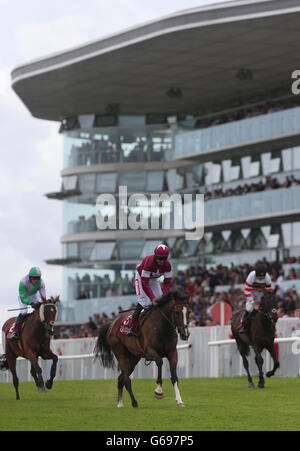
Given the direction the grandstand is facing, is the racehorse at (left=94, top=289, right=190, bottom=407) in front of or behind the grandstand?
in front

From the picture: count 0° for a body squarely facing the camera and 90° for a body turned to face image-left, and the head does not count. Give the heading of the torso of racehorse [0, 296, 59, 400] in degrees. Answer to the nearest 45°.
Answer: approximately 315°

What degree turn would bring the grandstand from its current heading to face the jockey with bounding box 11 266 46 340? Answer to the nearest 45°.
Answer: approximately 45° to its left

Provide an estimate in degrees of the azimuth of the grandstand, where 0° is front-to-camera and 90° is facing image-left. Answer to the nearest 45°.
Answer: approximately 45°

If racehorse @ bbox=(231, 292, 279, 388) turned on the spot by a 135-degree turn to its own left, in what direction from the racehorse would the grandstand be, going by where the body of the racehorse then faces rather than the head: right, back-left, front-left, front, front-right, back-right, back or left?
front

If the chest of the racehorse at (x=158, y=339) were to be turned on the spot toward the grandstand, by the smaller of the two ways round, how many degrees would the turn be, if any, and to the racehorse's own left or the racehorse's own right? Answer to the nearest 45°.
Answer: approximately 135° to the racehorse's own left

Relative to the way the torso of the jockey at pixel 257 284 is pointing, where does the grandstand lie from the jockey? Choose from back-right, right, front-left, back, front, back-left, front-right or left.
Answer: back-left

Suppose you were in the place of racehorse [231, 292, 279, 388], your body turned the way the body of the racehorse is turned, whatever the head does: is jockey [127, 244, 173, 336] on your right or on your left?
on your right

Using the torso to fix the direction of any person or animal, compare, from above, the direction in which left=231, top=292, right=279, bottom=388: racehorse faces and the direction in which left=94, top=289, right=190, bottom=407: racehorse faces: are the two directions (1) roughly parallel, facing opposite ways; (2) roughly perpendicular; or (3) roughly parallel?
roughly parallel

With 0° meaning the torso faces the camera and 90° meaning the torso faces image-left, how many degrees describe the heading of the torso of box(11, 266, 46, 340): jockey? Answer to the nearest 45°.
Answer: approximately 315°

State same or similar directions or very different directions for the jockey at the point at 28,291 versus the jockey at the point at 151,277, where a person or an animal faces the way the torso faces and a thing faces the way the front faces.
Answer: same or similar directions

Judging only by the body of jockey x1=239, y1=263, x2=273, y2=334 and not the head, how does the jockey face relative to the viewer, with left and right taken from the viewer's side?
facing the viewer and to the right of the viewer
